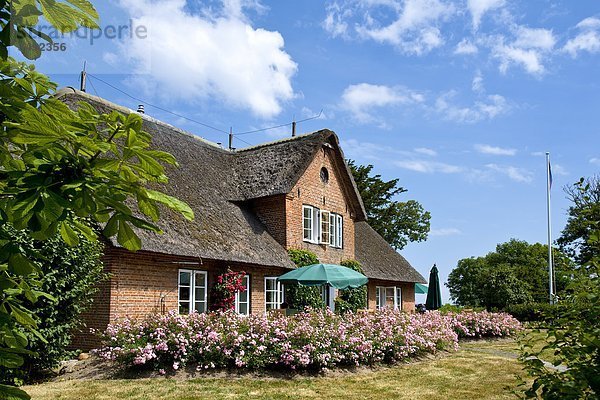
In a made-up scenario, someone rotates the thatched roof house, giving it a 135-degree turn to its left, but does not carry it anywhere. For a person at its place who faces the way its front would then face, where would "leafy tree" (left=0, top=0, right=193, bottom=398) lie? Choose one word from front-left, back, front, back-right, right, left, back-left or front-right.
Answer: back

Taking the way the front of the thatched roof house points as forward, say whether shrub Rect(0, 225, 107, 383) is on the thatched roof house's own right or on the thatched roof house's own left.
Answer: on the thatched roof house's own right

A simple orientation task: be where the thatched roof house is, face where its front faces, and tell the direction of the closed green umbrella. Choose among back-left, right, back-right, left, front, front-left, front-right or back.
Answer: left

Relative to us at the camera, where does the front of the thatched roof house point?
facing the viewer and to the right of the viewer
